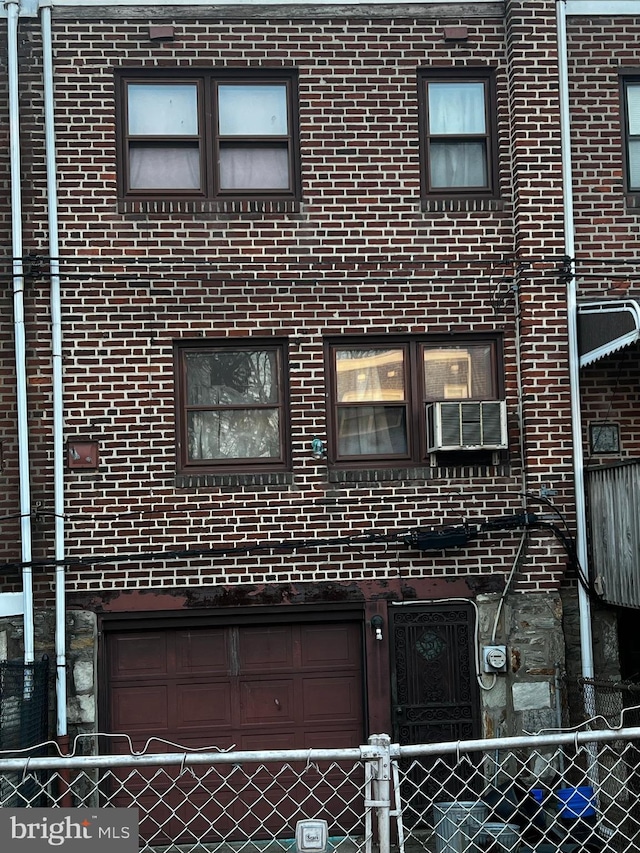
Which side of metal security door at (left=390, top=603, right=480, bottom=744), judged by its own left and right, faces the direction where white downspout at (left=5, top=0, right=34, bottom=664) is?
right

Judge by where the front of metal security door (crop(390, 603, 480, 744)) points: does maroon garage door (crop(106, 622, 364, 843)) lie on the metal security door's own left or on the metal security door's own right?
on the metal security door's own right

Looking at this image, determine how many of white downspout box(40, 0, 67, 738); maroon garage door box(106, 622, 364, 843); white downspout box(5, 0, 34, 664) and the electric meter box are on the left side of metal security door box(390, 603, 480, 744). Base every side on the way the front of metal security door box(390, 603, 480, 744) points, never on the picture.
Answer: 1

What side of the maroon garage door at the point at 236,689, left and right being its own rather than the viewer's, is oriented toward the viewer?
front

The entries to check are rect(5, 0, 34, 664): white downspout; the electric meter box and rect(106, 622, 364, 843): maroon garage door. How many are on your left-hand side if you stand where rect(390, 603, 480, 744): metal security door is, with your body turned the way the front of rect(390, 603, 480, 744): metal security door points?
1

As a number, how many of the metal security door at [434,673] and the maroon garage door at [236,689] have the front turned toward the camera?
2

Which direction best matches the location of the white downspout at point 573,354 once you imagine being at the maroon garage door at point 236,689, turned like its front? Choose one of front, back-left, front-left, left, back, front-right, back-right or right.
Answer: left
